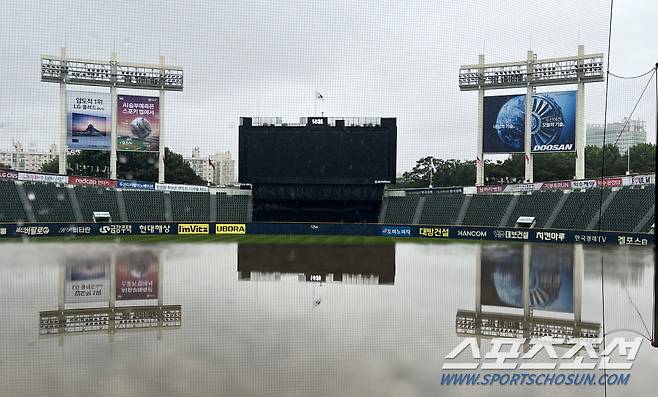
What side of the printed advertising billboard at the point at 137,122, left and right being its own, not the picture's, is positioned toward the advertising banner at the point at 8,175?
right

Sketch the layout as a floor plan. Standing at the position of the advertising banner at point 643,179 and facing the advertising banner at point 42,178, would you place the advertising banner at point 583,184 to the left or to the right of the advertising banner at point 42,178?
right

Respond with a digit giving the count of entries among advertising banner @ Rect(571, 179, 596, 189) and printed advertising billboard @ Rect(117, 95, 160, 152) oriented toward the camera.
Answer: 2

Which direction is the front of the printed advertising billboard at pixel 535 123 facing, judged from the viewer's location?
facing the viewer

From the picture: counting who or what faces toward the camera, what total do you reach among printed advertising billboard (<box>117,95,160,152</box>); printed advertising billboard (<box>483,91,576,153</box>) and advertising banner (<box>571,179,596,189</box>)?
3

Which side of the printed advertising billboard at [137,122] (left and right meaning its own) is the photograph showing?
front

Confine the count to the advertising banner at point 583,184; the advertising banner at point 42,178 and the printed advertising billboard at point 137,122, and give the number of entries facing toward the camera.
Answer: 3

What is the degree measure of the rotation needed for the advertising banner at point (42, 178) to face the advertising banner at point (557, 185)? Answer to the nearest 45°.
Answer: approximately 45° to its left

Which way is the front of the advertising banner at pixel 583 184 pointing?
toward the camera

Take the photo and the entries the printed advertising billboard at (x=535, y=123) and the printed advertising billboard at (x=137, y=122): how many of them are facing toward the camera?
2

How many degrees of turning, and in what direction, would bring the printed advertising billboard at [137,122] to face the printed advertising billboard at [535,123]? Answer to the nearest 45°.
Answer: approximately 45° to its left

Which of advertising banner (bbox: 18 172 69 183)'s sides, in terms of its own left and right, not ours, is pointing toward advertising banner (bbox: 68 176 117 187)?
left

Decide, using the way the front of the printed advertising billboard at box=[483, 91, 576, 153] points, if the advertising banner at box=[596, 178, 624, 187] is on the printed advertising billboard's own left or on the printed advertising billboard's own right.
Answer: on the printed advertising billboard's own left
